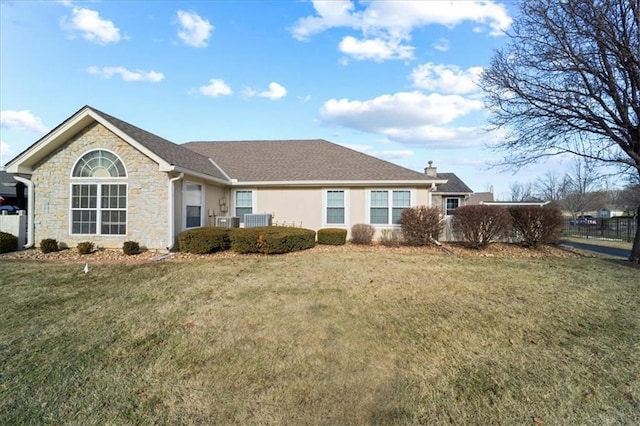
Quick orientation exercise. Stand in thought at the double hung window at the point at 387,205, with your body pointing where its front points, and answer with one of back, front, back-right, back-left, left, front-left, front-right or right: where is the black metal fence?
back-left

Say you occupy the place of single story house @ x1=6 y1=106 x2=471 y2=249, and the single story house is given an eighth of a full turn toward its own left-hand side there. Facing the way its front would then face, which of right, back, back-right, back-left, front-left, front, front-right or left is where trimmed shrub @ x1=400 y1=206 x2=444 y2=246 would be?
front-left

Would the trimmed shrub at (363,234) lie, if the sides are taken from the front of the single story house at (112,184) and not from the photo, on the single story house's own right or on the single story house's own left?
on the single story house's own left

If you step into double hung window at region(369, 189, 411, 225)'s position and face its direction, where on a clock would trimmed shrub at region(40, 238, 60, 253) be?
The trimmed shrub is roughly at 2 o'clock from the double hung window.

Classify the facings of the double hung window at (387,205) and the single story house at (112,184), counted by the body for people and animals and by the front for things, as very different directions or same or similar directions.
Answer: same or similar directions

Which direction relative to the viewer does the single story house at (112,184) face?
toward the camera

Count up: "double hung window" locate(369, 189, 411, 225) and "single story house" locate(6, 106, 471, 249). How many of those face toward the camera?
2

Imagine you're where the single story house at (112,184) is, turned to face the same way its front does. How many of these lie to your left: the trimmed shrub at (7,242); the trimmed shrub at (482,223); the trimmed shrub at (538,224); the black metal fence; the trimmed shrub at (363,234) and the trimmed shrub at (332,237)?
5

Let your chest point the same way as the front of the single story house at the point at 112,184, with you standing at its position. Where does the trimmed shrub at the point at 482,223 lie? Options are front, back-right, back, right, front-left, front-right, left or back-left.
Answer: left

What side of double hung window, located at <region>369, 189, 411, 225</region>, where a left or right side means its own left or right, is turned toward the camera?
front

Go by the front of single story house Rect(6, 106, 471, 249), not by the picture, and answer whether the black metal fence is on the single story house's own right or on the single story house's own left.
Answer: on the single story house's own left
